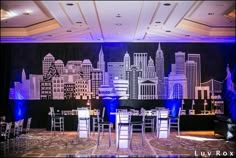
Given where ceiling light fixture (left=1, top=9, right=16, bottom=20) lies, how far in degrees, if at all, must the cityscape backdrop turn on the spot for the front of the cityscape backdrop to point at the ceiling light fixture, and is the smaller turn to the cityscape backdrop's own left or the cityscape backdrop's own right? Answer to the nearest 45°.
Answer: approximately 45° to the cityscape backdrop's own right

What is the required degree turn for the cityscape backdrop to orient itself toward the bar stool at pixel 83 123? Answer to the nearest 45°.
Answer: approximately 45° to its right

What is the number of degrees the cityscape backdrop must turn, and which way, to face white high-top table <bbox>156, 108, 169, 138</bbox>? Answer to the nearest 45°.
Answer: approximately 45° to its left

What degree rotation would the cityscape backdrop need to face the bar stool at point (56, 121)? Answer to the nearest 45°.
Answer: approximately 90° to its right

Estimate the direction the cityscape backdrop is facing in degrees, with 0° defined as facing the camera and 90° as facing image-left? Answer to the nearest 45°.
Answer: approximately 0°
